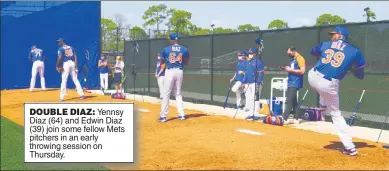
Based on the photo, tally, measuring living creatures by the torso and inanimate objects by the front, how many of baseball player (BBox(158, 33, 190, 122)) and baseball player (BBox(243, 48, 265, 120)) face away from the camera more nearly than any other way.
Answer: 1

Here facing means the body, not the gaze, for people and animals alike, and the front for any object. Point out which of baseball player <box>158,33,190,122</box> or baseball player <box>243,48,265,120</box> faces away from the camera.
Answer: baseball player <box>158,33,190,122</box>

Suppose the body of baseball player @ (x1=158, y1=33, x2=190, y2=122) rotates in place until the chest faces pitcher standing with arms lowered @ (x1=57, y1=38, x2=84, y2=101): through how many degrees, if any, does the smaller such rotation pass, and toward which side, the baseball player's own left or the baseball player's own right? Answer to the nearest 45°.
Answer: approximately 45° to the baseball player's own left

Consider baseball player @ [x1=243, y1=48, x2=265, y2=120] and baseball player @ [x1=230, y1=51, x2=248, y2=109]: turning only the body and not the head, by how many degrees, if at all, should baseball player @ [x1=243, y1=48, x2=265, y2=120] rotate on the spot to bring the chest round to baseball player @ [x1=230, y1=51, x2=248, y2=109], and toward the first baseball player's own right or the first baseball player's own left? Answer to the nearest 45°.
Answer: approximately 90° to the first baseball player's own right

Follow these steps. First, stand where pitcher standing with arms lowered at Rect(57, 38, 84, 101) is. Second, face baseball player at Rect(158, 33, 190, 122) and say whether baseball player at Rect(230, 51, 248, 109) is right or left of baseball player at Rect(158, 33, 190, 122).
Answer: left

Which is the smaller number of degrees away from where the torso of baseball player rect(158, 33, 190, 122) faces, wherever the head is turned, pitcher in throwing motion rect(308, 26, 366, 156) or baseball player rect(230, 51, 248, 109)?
the baseball player

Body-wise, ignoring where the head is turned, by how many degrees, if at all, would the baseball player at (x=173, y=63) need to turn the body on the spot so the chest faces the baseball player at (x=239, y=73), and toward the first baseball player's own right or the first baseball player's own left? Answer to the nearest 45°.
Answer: approximately 45° to the first baseball player's own right

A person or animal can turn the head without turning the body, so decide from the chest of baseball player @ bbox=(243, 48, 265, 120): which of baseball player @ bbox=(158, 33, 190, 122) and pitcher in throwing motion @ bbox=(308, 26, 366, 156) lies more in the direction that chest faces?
the baseball player

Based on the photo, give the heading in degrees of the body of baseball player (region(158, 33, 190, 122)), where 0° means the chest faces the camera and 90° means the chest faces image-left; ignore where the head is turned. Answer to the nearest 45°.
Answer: approximately 180°

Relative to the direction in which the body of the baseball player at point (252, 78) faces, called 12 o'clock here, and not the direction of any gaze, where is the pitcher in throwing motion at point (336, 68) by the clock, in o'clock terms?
The pitcher in throwing motion is roughly at 10 o'clock from the baseball player.

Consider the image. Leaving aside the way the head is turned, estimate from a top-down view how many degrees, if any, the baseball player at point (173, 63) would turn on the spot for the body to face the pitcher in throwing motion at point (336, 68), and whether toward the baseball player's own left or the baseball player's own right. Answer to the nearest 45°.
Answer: approximately 135° to the baseball player's own right
